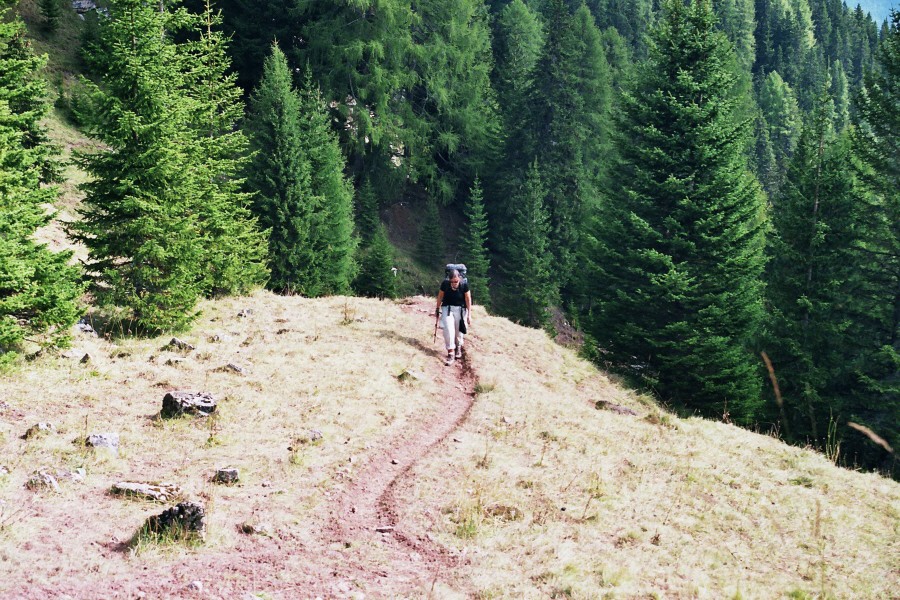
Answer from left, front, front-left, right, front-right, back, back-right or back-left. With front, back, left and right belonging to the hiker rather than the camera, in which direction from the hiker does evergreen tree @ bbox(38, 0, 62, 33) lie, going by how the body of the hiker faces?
back-right

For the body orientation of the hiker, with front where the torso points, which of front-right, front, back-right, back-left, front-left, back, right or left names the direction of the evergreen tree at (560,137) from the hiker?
back

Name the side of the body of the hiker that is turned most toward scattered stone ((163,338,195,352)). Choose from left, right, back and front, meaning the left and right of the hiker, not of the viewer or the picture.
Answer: right

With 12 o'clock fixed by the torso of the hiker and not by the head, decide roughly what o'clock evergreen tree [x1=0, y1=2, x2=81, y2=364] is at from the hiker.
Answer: The evergreen tree is roughly at 2 o'clock from the hiker.

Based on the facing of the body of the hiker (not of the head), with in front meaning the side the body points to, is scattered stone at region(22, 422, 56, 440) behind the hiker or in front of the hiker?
in front

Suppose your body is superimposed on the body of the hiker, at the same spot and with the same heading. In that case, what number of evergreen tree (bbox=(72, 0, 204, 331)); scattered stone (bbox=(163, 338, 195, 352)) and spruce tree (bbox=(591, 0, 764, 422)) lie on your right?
2

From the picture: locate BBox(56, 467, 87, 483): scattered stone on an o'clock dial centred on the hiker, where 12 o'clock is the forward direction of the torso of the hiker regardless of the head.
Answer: The scattered stone is roughly at 1 o'clock from the hiker.

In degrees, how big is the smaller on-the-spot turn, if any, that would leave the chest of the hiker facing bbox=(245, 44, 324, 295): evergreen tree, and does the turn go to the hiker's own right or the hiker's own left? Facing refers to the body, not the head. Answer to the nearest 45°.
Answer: approximately 135° to the hiker's own right

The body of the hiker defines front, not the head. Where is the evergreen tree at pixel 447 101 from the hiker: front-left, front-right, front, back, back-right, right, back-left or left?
back

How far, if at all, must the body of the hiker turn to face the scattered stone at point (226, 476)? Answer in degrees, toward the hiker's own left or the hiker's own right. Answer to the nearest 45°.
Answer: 0° — they already face it

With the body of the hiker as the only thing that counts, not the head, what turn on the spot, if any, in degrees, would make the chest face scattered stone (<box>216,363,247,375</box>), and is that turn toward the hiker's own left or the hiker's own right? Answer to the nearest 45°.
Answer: approximately 45° to the hiker's own right

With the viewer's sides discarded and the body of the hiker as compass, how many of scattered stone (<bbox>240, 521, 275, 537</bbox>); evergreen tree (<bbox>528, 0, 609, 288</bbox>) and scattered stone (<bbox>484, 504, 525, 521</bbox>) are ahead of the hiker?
2

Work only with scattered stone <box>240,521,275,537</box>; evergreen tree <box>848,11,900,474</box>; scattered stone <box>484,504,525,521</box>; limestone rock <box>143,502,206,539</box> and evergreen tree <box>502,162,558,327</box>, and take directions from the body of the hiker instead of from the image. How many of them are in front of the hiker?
3

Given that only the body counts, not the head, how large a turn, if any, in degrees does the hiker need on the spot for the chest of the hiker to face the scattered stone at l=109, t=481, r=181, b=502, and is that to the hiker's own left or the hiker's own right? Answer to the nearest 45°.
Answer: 0° — they already face it

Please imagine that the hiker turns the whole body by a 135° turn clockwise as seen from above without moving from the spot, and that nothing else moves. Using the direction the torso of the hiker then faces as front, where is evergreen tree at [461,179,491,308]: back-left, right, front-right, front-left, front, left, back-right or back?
front-right

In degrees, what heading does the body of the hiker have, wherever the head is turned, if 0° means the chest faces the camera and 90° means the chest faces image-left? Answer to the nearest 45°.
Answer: approximately 0°
